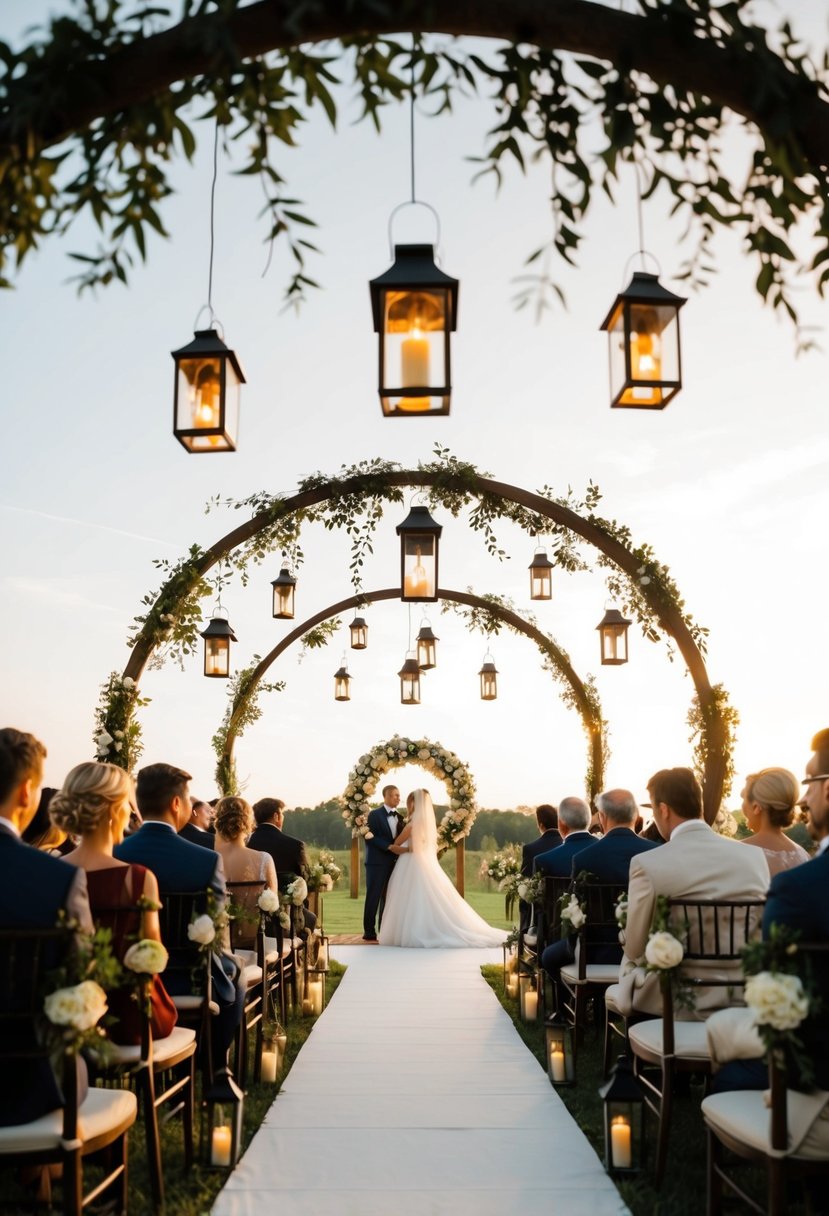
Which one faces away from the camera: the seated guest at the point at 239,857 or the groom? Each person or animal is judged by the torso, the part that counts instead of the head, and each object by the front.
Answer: the seated guest

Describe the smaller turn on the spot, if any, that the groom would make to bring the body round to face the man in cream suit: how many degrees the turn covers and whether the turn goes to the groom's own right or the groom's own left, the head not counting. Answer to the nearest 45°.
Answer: approximately 45° to the groom's own right

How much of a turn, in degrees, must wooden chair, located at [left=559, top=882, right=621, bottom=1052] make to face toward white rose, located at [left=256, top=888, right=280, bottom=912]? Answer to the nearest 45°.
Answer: approximately 45° to its left

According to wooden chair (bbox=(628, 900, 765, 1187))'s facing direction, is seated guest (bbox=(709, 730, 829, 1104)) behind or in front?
behind

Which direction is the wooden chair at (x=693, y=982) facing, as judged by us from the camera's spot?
facing away from the viewer and to the left of the viewer

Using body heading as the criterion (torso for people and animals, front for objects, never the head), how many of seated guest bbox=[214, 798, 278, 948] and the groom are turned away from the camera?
1

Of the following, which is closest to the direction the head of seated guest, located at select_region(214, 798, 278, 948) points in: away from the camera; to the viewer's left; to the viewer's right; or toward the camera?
away from the camera

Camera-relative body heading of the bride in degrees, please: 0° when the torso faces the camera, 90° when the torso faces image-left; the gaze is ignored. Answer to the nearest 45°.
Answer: approximately 135°

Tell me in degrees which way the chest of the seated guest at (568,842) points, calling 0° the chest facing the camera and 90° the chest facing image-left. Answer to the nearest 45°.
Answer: approximately 135°

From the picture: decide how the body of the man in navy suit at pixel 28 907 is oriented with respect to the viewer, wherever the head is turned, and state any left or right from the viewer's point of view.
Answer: facing away from the viewer and to the right of the viewer

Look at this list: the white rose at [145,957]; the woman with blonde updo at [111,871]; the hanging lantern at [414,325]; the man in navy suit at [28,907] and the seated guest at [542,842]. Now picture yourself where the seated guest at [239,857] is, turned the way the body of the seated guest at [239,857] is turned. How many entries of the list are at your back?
4

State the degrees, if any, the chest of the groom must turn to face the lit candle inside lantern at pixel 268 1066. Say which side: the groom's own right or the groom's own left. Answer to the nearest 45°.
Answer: approximately 45° to the groom's own right

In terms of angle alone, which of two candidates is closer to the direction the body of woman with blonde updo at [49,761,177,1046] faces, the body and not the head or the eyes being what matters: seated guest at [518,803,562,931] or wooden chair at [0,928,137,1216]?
the seated guest

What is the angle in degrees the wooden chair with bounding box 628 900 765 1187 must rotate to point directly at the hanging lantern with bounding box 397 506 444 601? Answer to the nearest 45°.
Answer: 0° — it already faces it

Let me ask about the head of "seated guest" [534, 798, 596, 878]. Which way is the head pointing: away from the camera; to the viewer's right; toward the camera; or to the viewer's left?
away from the camera
